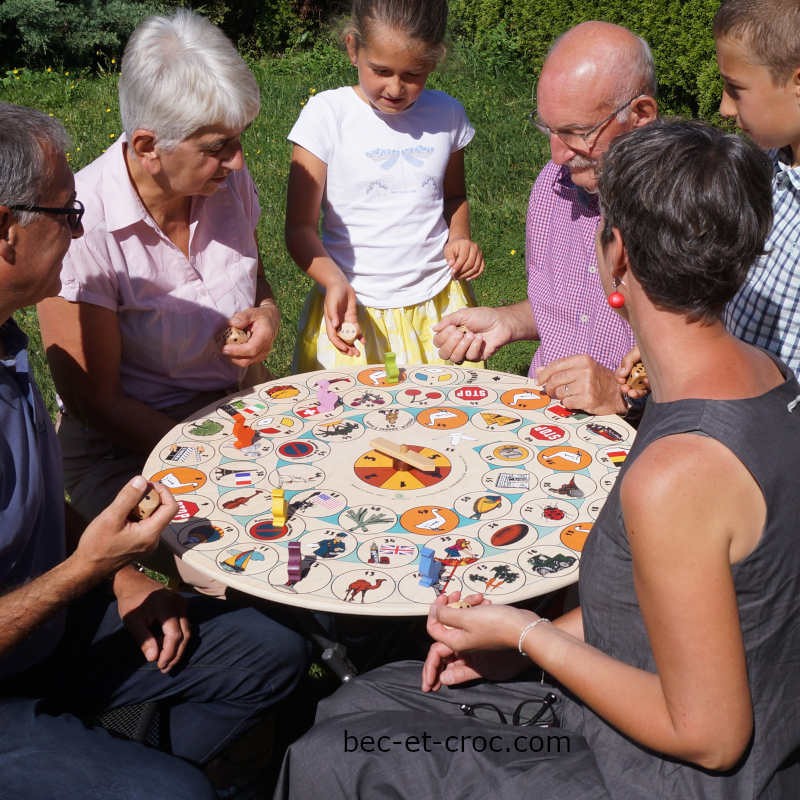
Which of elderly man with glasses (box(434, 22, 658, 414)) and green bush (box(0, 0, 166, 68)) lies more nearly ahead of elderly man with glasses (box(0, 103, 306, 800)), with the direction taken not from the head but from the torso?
the elderly man with glasses

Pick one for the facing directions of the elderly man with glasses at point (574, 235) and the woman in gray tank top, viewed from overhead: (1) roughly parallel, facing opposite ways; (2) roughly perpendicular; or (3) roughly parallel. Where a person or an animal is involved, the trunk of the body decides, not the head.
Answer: roughly perpendicular

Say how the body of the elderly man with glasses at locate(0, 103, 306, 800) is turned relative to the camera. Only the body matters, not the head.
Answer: to the viewer's right

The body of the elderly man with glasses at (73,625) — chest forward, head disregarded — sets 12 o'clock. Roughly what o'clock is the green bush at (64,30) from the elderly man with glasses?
The green bush is roughly at 9 o'clock from the elderly man with glasses.

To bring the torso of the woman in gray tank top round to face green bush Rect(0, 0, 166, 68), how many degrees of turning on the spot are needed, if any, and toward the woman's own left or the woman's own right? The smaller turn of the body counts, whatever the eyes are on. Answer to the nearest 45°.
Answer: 0° — they already face it

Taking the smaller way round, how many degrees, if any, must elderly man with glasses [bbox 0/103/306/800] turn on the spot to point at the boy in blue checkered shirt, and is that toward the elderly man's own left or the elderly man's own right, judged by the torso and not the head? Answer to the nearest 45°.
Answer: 0° — they already face them

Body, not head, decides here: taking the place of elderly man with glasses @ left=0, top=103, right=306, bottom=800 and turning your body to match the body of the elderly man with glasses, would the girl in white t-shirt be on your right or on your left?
on your left

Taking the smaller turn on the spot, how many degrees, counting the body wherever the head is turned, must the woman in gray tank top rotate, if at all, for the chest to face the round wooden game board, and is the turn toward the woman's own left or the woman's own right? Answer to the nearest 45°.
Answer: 0° — they already face it

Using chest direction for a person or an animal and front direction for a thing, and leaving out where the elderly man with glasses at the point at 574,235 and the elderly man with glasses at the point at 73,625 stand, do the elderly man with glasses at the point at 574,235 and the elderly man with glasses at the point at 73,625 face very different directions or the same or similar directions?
very different directions

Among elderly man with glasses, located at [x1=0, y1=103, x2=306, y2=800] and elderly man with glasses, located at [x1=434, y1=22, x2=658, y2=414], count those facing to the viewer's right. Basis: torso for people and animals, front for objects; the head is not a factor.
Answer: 1

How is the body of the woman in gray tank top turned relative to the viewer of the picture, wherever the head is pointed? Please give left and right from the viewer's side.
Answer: facing away from the viewer and to the left of the viewer

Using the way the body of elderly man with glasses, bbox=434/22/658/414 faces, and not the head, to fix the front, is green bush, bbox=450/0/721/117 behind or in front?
behind

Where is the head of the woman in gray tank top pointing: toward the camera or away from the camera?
away from the camera
